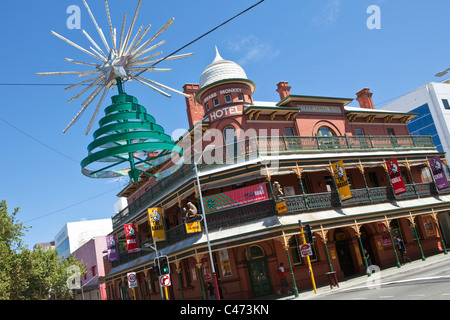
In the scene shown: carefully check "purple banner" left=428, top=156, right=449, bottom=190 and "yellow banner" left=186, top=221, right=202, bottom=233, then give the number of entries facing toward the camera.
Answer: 2

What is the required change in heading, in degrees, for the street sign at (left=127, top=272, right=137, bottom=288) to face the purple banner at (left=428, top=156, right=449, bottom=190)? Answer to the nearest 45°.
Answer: approximately 90° to its left

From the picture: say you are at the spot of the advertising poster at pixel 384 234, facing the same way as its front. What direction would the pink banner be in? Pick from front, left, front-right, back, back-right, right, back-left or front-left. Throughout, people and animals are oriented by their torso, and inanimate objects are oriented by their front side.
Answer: front-right

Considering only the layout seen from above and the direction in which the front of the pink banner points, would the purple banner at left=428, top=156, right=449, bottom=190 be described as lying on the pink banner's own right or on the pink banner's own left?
on the pink banner's own left

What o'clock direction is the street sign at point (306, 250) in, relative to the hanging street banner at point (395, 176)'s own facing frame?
The street sign is roughly at 1 o'clock from the hanging street banner.

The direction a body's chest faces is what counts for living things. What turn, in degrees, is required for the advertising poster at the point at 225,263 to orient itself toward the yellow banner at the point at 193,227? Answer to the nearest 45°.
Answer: approximately 45° to its right

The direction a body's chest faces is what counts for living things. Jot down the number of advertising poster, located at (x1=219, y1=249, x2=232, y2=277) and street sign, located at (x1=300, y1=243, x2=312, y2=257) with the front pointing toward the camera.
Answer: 2

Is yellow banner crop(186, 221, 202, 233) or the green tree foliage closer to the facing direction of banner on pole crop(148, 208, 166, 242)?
the yellow banner

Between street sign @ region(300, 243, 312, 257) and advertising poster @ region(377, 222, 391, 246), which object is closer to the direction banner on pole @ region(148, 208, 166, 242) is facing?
the street sign
